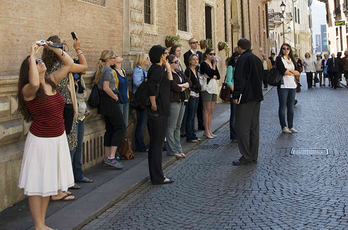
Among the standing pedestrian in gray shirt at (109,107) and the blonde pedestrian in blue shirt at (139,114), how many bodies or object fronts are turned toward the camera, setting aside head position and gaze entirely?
0

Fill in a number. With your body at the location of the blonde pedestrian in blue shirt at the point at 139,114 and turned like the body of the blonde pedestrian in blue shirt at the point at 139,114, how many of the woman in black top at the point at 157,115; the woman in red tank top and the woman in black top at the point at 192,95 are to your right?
2

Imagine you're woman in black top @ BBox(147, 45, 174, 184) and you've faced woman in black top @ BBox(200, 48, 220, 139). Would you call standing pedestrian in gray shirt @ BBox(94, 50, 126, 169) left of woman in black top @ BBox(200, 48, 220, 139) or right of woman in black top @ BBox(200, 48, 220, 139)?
left

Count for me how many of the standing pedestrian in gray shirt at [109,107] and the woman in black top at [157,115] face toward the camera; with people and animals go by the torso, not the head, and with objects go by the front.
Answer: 0

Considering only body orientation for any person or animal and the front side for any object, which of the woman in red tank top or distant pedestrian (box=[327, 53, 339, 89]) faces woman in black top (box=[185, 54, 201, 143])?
the distant pedestrian

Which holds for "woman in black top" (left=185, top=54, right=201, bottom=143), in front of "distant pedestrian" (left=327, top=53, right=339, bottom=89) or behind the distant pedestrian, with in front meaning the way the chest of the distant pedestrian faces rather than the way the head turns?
in front

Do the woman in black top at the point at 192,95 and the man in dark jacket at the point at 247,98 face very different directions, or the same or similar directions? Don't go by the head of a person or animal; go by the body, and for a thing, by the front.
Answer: very different directions

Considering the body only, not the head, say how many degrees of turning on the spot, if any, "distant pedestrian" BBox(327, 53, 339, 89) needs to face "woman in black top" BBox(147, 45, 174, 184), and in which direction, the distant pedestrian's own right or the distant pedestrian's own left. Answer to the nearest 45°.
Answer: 0° — they already face them
